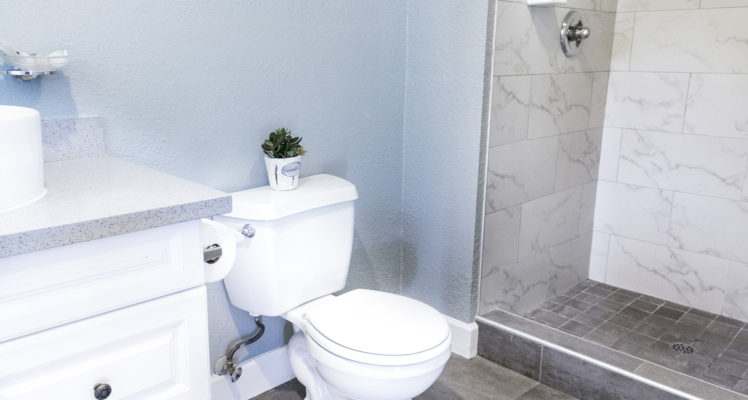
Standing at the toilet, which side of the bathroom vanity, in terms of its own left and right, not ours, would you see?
left

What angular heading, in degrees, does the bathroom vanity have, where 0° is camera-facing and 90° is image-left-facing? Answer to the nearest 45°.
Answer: approximately 315°

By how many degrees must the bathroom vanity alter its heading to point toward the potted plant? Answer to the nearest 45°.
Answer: approximately 90° to its left

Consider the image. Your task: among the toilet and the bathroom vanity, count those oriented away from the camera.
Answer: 0

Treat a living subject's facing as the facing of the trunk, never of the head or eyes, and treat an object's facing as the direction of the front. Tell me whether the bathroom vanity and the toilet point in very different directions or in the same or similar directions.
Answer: same or similar directions

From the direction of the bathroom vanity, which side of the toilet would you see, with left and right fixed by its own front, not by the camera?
right

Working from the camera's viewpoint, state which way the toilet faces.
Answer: facing the viewer and to the right of the viewer

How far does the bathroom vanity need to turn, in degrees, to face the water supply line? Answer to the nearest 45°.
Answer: approximately 90° to its left
